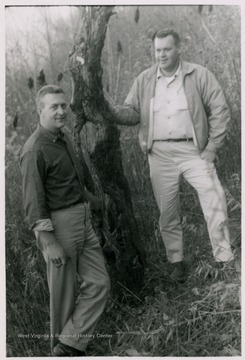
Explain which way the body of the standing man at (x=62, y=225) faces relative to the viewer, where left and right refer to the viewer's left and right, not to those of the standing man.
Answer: facing the viewer and to the right of the viewer

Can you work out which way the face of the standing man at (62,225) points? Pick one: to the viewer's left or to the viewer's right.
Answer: to the viewer's right

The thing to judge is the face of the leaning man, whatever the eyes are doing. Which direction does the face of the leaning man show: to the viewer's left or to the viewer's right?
to the viewer's left

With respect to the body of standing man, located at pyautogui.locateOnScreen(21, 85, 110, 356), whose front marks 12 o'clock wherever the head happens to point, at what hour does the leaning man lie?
The leaning man is roughly at 10 o'clock from the standing man.
